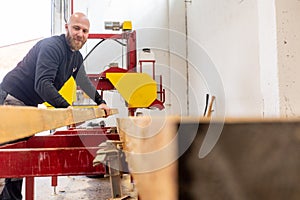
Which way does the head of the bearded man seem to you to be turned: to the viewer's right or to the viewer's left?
to the viewer's right

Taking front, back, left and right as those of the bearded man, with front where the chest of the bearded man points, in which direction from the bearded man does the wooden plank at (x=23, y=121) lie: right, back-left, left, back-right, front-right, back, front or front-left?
front-right

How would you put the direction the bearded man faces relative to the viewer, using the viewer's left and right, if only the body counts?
facing the viewer and to the right of the viewer

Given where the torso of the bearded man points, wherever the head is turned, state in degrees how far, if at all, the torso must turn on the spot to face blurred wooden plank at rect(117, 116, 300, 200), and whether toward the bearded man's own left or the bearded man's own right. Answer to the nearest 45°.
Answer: approximately 45° to the bearded man's own right
